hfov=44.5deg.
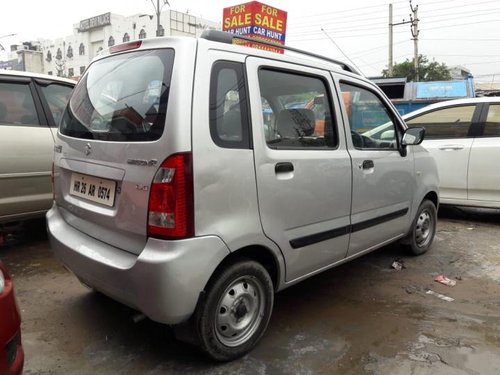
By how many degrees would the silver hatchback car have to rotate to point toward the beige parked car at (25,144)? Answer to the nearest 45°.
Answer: approximately 90° to its left

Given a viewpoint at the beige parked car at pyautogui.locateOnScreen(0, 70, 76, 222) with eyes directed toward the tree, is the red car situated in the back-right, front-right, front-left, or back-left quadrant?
back-right

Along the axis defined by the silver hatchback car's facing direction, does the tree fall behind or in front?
in front

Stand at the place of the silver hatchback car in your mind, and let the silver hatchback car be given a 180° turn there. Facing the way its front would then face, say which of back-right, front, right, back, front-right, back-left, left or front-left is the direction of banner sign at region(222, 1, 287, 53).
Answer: back-right

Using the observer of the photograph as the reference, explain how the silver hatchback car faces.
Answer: facing away from the viewer and to the right of the viewer

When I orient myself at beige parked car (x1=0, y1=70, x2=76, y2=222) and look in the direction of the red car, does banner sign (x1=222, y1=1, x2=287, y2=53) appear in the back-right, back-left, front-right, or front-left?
back-left
